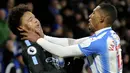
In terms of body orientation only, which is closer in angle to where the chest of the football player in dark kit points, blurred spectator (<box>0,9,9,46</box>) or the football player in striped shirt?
the football player in striped shirt

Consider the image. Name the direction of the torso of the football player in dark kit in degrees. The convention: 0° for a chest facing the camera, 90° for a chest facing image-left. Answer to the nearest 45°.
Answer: approximately 270°

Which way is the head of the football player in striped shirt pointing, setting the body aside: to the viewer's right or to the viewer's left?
to the viewer's left

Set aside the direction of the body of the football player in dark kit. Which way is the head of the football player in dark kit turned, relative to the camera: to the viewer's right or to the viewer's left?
to the viewer's right

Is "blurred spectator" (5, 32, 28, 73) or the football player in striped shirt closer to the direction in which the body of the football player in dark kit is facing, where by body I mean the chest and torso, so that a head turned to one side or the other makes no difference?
the football player in striped shirt

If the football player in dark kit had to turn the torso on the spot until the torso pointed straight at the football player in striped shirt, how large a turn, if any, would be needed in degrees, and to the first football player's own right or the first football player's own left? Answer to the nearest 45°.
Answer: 0° — they already face them
